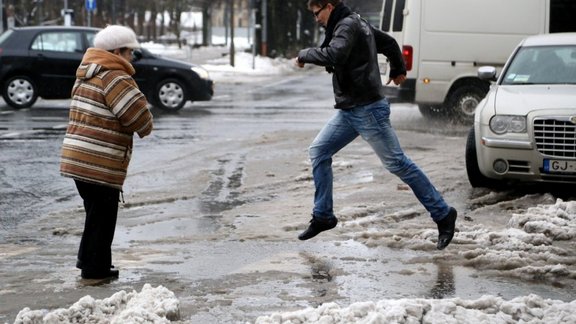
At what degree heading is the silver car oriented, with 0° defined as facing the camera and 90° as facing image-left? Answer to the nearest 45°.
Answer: approximately 0°

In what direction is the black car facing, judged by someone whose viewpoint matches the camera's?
facing to the right of the viewer

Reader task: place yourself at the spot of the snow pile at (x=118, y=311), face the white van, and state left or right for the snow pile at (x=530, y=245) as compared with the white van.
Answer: right

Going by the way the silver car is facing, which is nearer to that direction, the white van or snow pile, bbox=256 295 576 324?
the snow pile

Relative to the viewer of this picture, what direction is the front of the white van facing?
facing to the right of the viewer

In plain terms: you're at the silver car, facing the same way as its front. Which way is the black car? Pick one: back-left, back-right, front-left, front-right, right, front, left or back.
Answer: back-right

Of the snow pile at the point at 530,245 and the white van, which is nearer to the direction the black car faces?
the white van

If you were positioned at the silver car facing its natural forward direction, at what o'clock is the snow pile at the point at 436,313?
The snow pile is roughly at 12 o'clock from the silver car.

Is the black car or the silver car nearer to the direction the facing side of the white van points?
the silver car
